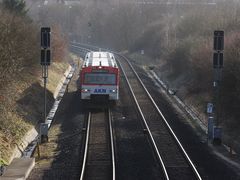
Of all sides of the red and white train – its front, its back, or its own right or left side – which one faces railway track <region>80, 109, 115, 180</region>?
front

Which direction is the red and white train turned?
toward the camera
